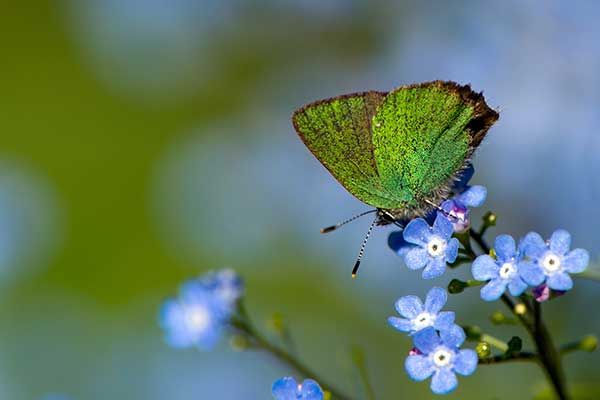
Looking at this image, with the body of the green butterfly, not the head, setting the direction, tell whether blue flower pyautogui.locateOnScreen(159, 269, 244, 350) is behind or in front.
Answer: in front

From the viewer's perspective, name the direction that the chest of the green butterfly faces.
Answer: to the viewer's left
